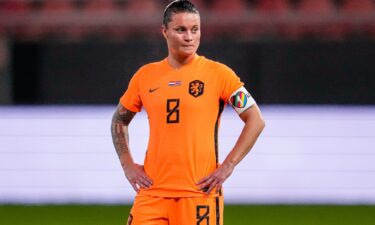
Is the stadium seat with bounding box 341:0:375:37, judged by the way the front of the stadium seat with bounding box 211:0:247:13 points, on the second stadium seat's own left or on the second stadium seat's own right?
on the second stadium seat's own left

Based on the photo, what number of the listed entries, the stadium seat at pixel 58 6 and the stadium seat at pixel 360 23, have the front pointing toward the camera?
2

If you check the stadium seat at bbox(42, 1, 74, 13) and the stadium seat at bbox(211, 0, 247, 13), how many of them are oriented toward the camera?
2

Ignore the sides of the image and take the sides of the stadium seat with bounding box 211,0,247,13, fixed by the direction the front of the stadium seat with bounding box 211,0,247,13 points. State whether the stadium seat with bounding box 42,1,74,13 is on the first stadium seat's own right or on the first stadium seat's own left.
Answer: on the first stadium seat's own right

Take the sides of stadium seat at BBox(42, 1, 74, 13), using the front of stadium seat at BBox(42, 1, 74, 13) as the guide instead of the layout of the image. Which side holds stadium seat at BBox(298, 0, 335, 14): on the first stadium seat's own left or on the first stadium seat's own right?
on the first stadium seat's own left

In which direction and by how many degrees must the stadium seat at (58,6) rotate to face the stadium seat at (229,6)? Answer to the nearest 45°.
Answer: approximately 90° to its left

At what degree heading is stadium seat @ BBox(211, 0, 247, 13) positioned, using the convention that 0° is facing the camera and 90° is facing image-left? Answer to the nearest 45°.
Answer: approximately 0°
